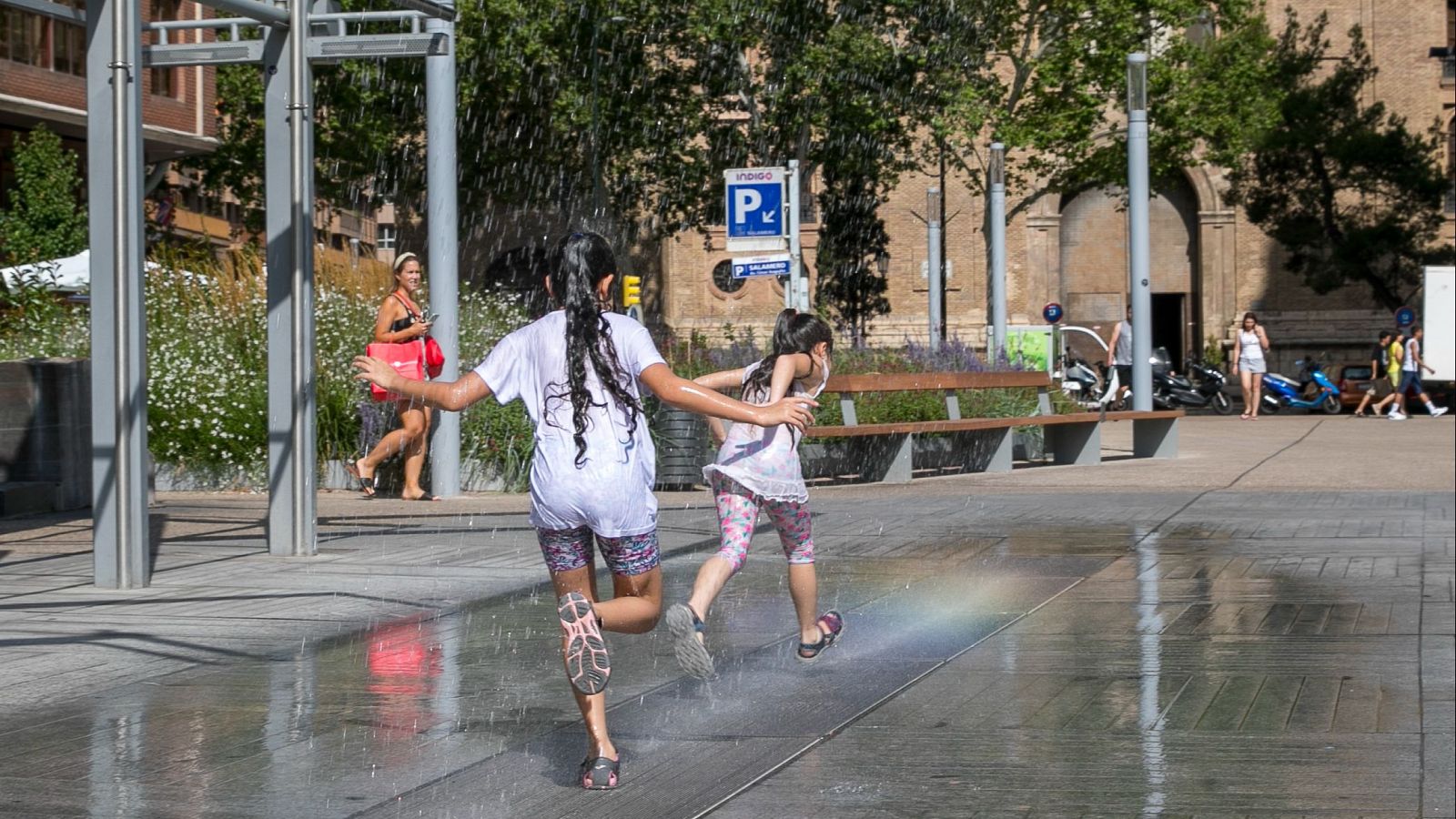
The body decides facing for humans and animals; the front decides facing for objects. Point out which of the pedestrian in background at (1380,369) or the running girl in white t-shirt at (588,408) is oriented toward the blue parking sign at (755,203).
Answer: the running girl in white t-shirt

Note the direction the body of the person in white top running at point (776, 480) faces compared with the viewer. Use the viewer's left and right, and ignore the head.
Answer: facing away from the viewer and to the right of the viewer

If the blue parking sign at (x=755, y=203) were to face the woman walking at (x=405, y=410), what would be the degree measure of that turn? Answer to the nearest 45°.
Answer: approximately 45° to its right

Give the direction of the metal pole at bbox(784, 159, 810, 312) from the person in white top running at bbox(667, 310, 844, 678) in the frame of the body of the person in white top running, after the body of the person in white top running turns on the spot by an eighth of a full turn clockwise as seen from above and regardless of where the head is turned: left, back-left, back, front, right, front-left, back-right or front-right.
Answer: left

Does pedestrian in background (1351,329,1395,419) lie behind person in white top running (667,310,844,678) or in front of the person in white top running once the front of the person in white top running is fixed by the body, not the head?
in front

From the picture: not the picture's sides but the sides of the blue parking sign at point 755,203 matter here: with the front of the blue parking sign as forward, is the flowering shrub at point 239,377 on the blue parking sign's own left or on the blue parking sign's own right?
on the blue parking sign's own right

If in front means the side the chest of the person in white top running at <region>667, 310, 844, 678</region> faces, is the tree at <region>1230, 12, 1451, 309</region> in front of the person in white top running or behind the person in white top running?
in front

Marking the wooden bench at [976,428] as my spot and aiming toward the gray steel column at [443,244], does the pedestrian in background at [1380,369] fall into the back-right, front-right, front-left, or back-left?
back-right

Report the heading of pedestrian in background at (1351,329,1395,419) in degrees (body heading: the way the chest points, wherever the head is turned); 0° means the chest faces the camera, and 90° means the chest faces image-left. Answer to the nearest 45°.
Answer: approximately 270°

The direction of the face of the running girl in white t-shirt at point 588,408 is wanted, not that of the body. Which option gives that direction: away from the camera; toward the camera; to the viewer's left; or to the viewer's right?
away from the camera

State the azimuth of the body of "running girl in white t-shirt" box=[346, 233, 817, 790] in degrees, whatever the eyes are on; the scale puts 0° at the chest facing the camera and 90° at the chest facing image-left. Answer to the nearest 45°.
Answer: approximately 180°

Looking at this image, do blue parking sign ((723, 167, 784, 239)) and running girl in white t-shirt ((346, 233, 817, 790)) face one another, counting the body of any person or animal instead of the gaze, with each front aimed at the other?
yes
